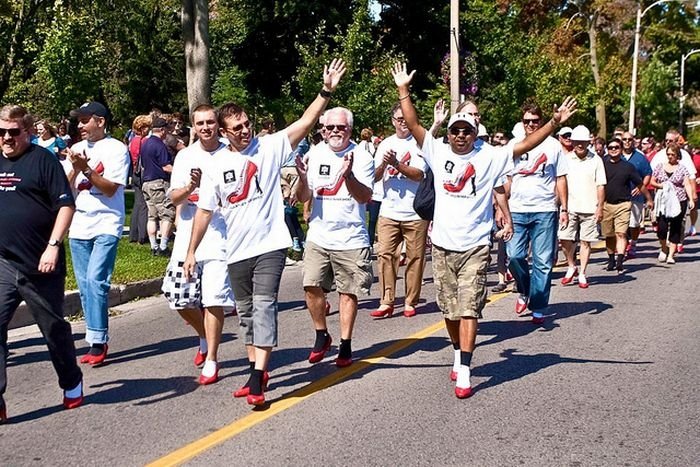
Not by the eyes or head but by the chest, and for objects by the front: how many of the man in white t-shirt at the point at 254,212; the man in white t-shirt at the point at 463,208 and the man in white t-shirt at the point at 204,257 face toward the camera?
3

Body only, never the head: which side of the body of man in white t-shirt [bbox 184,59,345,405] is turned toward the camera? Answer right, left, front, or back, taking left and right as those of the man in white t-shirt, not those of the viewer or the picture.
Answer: front

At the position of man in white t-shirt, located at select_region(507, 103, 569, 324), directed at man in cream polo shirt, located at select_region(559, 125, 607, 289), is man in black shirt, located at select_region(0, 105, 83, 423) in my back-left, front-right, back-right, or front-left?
back-left

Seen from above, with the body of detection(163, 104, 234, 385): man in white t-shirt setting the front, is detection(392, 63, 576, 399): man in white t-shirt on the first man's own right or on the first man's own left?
on the first man's own left

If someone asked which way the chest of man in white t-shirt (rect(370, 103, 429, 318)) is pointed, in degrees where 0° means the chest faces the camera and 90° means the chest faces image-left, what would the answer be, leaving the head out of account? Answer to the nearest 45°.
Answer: approximately 45°

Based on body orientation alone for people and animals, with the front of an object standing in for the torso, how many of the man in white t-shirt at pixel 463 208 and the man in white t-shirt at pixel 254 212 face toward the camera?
2

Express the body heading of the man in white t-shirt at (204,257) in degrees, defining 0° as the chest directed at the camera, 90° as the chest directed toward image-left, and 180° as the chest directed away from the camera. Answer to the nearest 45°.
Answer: approximately 0°

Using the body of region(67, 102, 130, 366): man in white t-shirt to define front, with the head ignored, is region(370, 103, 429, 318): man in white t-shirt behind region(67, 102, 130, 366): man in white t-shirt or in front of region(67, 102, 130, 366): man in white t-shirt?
behind

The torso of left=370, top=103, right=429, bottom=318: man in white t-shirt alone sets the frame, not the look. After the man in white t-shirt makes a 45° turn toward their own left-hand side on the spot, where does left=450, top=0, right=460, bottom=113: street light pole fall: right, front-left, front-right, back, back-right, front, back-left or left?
back
